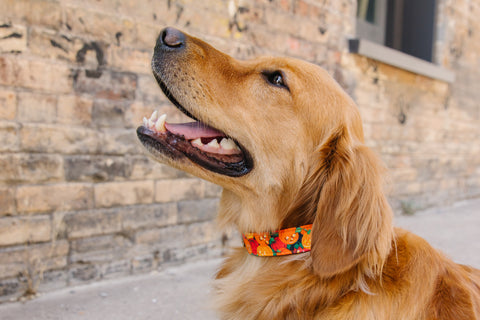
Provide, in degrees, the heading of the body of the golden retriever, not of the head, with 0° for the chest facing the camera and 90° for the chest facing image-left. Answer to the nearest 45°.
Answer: approximately 90°
